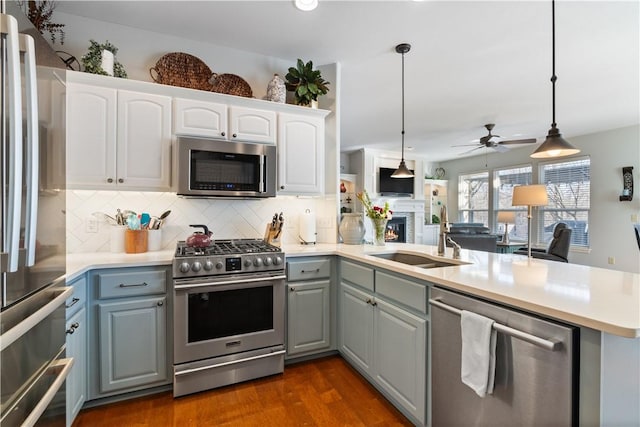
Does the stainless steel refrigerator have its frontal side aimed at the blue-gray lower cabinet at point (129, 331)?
no

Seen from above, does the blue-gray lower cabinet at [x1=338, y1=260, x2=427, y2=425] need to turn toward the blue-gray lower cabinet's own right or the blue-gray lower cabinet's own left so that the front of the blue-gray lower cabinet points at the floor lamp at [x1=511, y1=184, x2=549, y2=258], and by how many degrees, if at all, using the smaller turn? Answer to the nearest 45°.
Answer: approximately 180°

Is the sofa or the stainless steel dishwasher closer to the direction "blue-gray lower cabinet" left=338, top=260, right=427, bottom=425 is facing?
the stainless steel dishwasher

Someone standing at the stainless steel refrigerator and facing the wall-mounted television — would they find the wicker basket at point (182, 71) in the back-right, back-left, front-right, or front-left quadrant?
front-left

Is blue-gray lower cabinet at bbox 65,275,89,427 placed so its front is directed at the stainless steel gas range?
yes

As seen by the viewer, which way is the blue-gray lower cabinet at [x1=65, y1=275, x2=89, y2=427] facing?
to the viewer's right

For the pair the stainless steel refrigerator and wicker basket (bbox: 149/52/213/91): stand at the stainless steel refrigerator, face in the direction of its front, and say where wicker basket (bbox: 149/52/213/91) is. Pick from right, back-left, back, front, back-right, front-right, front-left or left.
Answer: left

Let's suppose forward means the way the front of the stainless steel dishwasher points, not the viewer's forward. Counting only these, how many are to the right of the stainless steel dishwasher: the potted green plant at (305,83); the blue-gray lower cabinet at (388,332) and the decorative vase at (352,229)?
3

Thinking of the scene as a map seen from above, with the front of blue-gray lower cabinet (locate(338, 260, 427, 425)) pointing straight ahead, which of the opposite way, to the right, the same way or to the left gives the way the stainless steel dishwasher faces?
the same way

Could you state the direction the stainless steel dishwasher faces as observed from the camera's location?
facing the viewer and to the left of the viewer
